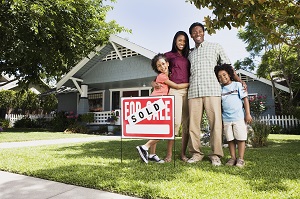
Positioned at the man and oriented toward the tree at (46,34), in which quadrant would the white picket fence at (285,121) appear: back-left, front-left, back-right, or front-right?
front-right

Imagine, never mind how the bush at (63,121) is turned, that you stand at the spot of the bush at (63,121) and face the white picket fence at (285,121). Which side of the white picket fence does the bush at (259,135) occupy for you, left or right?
right

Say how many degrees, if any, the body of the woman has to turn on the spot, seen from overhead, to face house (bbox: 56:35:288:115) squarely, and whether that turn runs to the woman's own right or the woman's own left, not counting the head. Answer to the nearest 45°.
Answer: approximately 180°

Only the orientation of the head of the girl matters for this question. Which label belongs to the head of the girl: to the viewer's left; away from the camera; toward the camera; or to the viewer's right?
toward the camera

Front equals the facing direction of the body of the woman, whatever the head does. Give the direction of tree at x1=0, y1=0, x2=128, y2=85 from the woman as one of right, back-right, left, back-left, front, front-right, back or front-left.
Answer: back-right

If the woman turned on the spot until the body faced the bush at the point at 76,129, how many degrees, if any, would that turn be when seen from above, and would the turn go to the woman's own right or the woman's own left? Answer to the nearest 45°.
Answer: approximately 135° to the woman's own right

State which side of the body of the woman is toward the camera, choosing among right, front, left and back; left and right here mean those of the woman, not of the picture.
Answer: front

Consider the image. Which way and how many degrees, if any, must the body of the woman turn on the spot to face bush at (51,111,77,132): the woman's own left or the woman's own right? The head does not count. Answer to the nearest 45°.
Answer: approximately 135° to the woman's own right

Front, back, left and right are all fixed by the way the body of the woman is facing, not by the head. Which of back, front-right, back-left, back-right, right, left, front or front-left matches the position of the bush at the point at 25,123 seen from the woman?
back-right

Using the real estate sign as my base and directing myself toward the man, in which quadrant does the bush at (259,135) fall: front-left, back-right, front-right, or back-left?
front-left

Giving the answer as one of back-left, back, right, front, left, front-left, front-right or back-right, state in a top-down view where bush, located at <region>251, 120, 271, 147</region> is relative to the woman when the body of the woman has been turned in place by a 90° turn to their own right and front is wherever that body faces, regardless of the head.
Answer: back-right
